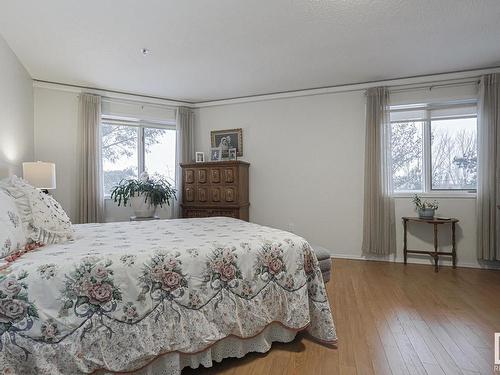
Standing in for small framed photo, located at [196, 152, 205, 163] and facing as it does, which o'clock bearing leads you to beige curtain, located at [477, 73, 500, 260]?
The beige curtain is roughly at 10 o'clock from the small framed photo.

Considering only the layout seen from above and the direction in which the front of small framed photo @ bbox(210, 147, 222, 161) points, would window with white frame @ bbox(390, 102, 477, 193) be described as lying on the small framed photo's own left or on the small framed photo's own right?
on the small framed photo's own left

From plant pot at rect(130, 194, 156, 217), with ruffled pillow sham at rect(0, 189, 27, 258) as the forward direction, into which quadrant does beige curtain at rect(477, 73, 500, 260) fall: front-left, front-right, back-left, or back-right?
front-left

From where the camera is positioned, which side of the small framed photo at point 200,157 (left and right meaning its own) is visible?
front

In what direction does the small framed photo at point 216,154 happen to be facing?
toward the camera

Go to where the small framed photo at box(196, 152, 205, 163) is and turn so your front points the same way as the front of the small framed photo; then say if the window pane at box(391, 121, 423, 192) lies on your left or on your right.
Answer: on your left

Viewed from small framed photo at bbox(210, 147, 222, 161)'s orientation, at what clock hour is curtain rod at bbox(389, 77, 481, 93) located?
The curtain rod is roughly at 10 o'clock from the small framed photo.

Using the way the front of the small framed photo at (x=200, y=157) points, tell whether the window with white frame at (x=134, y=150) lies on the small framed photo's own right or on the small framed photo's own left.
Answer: on the small framed photo's own right

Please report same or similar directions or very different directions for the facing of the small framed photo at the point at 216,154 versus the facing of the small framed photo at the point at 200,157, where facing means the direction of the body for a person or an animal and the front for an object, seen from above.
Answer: same or similar directions

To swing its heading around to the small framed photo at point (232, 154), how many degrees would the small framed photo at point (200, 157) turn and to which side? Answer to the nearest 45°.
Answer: approximately 90° to its left

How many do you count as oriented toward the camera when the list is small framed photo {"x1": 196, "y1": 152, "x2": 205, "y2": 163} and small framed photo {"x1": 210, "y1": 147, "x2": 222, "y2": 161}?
2

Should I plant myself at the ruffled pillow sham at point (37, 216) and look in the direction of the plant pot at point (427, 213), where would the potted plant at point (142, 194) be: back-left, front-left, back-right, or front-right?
front-left

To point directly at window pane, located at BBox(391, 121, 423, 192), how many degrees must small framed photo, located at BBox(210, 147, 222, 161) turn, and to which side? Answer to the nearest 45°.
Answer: approximately 90° to its left
